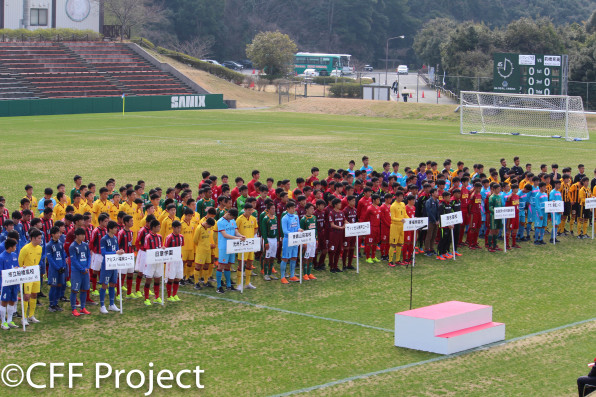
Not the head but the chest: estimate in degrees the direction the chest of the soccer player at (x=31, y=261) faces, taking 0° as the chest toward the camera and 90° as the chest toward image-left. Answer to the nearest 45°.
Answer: approximately 315°

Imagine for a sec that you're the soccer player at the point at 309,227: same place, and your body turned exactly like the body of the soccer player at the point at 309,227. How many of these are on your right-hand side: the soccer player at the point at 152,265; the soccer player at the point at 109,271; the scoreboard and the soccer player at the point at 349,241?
2

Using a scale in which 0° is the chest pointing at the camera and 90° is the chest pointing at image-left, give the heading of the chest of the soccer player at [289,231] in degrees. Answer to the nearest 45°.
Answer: approximately 315°

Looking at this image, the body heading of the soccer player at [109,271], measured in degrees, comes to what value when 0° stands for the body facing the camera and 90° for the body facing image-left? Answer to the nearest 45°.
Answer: approximately 315°

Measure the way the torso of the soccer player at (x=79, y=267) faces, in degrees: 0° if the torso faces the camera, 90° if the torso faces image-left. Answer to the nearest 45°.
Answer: approximately 315°

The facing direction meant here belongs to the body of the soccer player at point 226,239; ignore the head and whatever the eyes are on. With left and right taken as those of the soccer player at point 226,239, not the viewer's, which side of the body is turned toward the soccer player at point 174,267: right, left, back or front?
right

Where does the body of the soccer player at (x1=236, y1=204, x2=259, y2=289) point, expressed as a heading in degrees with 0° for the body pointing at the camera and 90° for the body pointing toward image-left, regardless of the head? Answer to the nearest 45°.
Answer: approximately 315°
